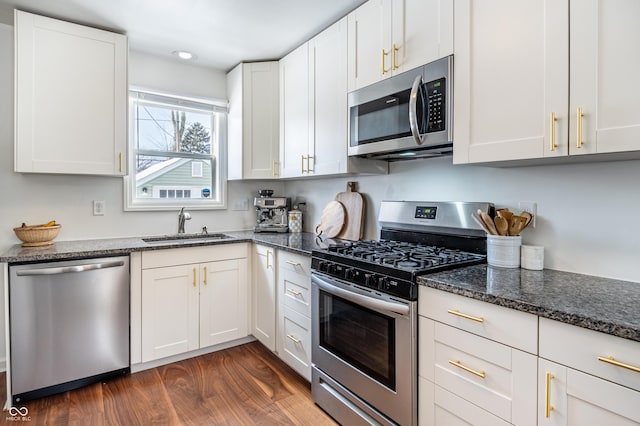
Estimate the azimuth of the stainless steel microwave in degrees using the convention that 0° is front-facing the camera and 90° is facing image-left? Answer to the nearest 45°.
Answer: approximately 45°

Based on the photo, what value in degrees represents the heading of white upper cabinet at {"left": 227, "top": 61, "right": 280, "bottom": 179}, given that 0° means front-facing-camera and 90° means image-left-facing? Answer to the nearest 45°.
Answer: approximately 0°

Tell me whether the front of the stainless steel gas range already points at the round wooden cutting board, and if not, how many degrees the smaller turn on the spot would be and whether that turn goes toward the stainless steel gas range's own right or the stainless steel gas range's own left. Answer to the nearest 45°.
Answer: approximately 90° to the stainless steel gas range's own right

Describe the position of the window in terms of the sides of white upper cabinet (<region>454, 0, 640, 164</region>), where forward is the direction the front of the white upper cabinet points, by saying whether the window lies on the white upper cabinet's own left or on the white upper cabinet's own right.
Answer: on the white upper cabinet's own right

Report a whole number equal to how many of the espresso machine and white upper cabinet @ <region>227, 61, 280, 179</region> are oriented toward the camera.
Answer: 2

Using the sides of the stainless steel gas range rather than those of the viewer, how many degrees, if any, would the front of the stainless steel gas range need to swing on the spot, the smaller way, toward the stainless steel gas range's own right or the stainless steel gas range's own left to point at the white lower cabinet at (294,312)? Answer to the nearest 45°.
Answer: approximately 90° to the stainless steel gas range's own right
